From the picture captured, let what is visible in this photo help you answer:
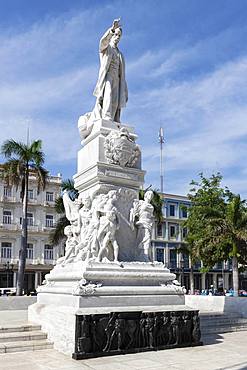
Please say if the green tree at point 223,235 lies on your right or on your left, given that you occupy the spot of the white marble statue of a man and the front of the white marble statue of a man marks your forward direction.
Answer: on your left

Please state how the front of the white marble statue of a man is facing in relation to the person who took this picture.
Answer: facing the viewer and to the right of the viewer

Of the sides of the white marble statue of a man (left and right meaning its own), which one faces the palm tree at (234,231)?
left

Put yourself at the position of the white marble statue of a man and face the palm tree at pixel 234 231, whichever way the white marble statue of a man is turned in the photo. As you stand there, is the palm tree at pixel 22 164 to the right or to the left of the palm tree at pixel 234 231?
left
